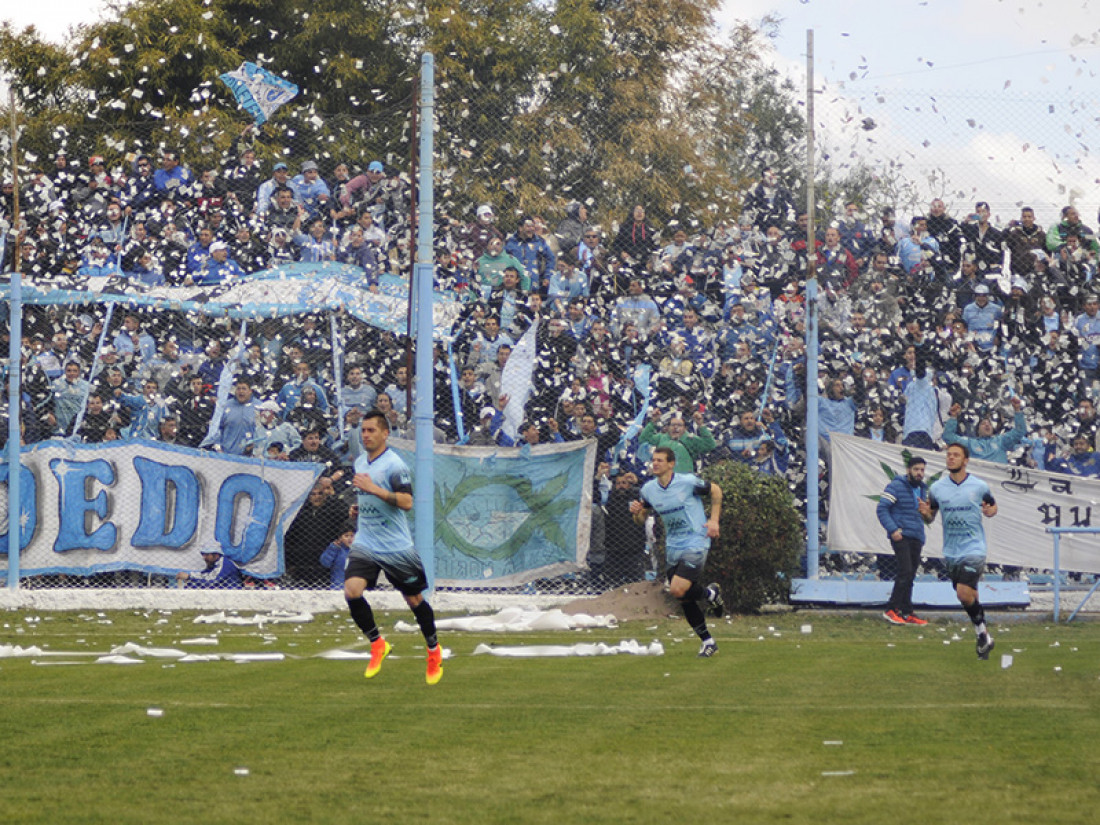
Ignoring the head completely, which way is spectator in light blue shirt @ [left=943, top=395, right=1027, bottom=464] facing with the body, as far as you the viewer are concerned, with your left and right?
facing the viewer

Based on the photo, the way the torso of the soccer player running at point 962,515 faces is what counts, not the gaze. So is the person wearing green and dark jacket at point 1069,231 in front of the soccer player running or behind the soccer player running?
behind

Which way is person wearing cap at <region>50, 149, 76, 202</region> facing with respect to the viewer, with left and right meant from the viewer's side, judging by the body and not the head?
facing the viewer

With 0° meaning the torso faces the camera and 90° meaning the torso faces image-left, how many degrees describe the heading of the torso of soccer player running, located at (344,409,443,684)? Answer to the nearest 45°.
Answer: approximately 45°

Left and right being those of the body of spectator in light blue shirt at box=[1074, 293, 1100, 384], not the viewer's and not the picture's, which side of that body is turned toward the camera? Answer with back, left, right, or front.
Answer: front

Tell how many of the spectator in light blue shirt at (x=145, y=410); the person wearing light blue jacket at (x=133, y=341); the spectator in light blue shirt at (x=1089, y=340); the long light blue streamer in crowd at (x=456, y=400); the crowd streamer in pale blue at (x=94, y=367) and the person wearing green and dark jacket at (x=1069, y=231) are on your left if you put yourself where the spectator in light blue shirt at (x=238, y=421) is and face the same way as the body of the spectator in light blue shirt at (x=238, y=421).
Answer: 3

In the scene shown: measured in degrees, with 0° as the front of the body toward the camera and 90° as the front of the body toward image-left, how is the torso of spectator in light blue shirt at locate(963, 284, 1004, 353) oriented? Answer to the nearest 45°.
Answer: approximately 0°

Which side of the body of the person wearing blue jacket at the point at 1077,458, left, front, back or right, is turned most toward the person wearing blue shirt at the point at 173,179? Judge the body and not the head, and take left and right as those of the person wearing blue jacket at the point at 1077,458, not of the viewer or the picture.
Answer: right
